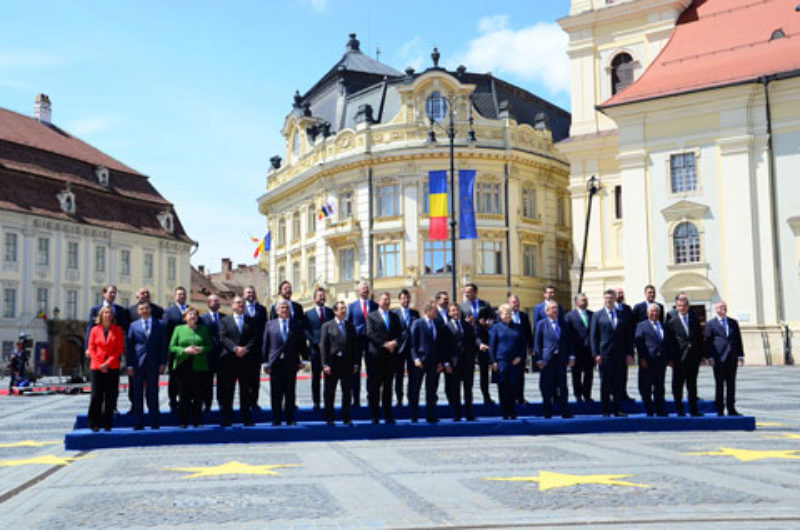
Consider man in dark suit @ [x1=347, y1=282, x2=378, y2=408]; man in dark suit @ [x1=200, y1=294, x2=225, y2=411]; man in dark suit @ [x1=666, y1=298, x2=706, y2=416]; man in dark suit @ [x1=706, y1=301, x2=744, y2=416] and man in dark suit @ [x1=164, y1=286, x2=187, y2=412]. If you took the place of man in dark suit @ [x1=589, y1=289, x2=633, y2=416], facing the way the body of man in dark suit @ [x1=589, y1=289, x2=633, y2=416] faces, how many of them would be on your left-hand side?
2

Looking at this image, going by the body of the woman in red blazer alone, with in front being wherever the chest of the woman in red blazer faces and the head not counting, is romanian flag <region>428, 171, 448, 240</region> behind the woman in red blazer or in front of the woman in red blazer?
behind

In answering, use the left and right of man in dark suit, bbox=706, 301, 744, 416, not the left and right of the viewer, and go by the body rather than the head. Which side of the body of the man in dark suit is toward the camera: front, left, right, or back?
front

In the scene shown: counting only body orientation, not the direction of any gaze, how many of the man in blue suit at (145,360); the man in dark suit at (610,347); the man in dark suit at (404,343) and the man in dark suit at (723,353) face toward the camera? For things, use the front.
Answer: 4

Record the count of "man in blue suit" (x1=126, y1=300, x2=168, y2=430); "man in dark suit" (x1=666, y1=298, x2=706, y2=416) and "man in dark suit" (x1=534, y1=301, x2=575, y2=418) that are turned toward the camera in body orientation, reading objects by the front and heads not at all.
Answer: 3

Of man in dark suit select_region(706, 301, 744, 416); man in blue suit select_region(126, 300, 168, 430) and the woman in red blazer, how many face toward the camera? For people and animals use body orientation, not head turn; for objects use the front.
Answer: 3

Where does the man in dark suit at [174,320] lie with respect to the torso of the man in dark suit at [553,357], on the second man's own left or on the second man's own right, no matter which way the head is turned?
on the second man's own right

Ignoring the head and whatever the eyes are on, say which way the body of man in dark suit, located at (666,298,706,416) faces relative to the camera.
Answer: toward the camera

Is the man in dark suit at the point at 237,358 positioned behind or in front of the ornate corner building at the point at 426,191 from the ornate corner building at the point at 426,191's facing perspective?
in front

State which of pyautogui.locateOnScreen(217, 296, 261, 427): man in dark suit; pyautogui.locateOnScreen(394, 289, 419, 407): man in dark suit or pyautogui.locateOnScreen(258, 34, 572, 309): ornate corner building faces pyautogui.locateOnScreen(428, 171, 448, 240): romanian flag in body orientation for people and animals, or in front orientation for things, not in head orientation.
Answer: the ornate corner building

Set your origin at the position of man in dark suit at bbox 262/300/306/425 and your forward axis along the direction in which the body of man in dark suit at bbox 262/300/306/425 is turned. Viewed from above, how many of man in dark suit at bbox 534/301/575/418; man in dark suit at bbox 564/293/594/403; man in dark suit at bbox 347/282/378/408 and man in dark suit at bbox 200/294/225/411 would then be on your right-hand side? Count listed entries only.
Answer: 1

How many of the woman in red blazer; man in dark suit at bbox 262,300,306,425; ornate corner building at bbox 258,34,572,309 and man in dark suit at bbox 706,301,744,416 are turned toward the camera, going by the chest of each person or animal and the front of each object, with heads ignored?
4

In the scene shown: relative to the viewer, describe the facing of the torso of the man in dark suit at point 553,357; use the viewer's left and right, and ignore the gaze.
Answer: facing the viewer

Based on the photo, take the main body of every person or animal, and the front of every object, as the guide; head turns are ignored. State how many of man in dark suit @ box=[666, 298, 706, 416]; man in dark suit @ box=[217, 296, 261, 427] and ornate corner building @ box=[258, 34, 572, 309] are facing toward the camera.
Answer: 3

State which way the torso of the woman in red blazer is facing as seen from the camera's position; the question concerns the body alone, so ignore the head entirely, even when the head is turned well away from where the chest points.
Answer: toward the camera
